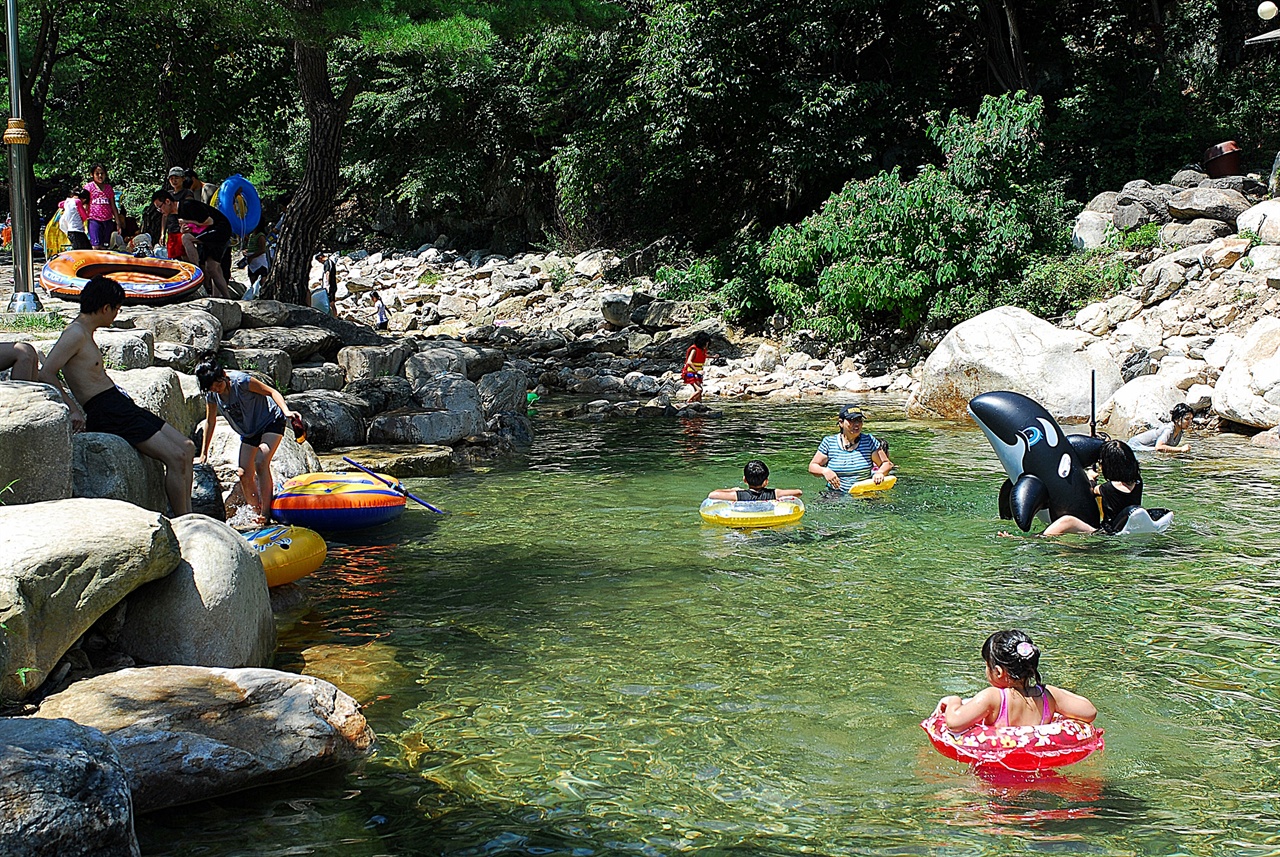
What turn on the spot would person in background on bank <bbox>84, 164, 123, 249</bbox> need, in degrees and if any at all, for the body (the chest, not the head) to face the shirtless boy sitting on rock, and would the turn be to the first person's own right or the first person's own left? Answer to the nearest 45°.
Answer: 0° — they already face them

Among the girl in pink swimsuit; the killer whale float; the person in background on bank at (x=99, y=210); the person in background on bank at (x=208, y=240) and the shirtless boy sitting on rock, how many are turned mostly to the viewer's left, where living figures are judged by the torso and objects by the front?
2

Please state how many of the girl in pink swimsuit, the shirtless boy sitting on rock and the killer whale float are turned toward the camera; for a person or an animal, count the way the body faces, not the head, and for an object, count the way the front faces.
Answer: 0

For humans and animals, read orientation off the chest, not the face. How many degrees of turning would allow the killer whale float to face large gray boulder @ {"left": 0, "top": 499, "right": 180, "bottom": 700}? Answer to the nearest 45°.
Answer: approximately 45° to its left

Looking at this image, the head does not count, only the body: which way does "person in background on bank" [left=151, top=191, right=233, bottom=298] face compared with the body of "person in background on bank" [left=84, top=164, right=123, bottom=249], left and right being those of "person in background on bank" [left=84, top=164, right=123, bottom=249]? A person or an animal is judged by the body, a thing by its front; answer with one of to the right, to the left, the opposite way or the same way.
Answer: to the right

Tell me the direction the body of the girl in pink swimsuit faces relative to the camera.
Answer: away from the camera

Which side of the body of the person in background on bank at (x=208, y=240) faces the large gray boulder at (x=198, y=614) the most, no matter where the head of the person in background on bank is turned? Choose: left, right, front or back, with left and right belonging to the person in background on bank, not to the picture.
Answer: left

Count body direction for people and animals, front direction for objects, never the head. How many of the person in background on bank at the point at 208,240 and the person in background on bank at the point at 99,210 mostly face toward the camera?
1

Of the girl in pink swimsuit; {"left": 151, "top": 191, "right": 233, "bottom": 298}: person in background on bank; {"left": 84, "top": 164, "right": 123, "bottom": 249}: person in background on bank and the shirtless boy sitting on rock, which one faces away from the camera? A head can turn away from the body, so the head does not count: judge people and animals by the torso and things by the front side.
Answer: the girl in pink swimsuit

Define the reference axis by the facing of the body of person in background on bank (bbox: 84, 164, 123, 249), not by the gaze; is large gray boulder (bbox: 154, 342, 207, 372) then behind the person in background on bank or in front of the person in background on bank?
in front

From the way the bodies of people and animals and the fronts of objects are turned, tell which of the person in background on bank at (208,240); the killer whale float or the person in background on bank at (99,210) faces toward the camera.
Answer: the person in background on bank at (99,210)

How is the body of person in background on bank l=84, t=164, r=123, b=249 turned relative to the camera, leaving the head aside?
toward the camera

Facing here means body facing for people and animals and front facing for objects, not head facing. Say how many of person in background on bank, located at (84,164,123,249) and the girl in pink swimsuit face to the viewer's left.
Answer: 0

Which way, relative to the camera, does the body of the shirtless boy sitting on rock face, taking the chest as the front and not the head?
to the viewer's right

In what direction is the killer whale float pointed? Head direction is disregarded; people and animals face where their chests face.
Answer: to the viewer's left

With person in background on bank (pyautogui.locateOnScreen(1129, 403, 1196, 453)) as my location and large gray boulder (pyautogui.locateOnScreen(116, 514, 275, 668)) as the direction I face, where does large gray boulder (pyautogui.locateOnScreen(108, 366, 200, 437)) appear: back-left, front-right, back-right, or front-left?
front-right
